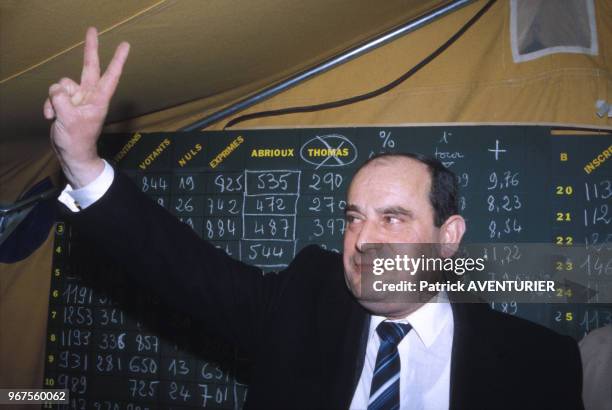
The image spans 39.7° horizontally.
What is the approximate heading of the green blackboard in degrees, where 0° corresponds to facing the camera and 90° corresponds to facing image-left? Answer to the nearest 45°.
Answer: approximately 0°
